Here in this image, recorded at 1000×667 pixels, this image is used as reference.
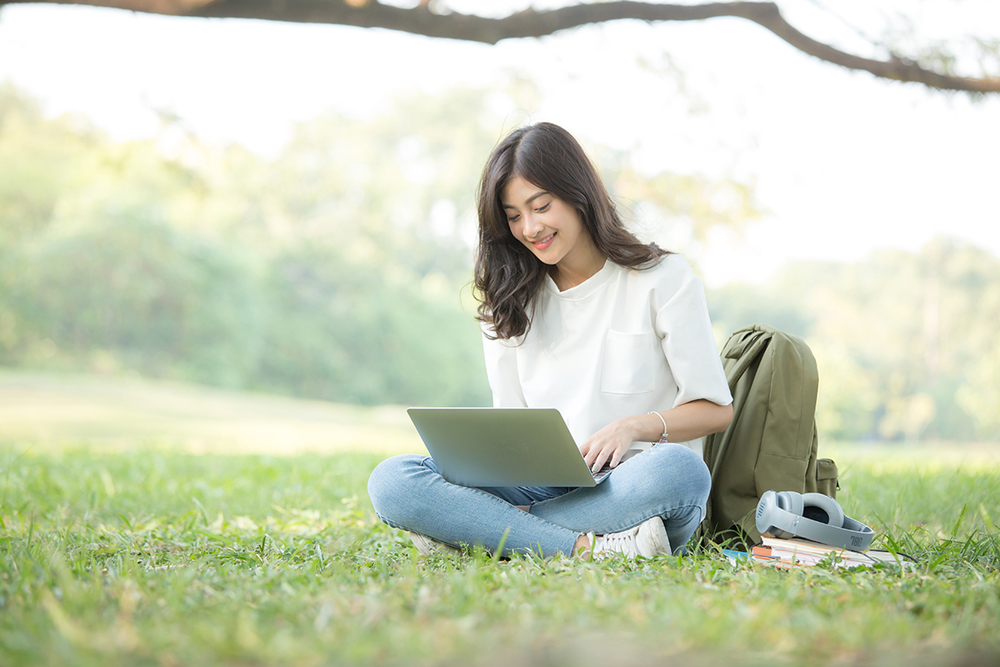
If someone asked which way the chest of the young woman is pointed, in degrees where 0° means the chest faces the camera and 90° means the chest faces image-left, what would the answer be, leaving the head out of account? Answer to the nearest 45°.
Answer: approximately 45°

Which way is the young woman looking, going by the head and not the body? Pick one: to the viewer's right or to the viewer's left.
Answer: to the viewer's left
